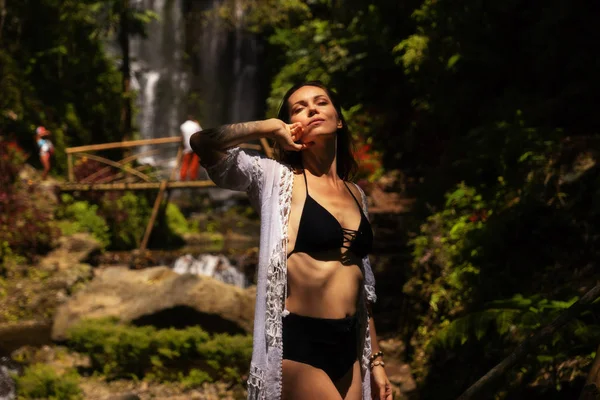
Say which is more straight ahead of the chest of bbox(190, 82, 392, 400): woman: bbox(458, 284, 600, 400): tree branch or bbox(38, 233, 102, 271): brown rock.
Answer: the tree branch

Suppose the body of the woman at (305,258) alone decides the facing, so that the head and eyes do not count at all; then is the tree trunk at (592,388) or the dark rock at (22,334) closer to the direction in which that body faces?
the tree trunk

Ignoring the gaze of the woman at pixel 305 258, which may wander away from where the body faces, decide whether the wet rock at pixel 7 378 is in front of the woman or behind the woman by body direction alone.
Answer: behind

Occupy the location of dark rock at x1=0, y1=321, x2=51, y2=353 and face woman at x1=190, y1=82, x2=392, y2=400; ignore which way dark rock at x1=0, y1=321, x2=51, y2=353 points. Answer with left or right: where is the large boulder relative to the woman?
left

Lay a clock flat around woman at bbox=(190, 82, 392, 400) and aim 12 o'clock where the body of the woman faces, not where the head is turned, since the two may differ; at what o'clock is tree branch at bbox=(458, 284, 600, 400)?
The tree branch is roughly at 9 o'clock from the woman.

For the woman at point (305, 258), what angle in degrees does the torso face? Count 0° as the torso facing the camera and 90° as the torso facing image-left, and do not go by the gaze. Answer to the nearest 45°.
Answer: approximately 315°

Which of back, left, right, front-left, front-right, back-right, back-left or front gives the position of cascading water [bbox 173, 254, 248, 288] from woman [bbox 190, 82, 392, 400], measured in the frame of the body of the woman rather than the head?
back-left

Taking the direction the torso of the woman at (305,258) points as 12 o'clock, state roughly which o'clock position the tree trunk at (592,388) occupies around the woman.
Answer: The tree trunk is roughly at 11 o'clock from the woman.
